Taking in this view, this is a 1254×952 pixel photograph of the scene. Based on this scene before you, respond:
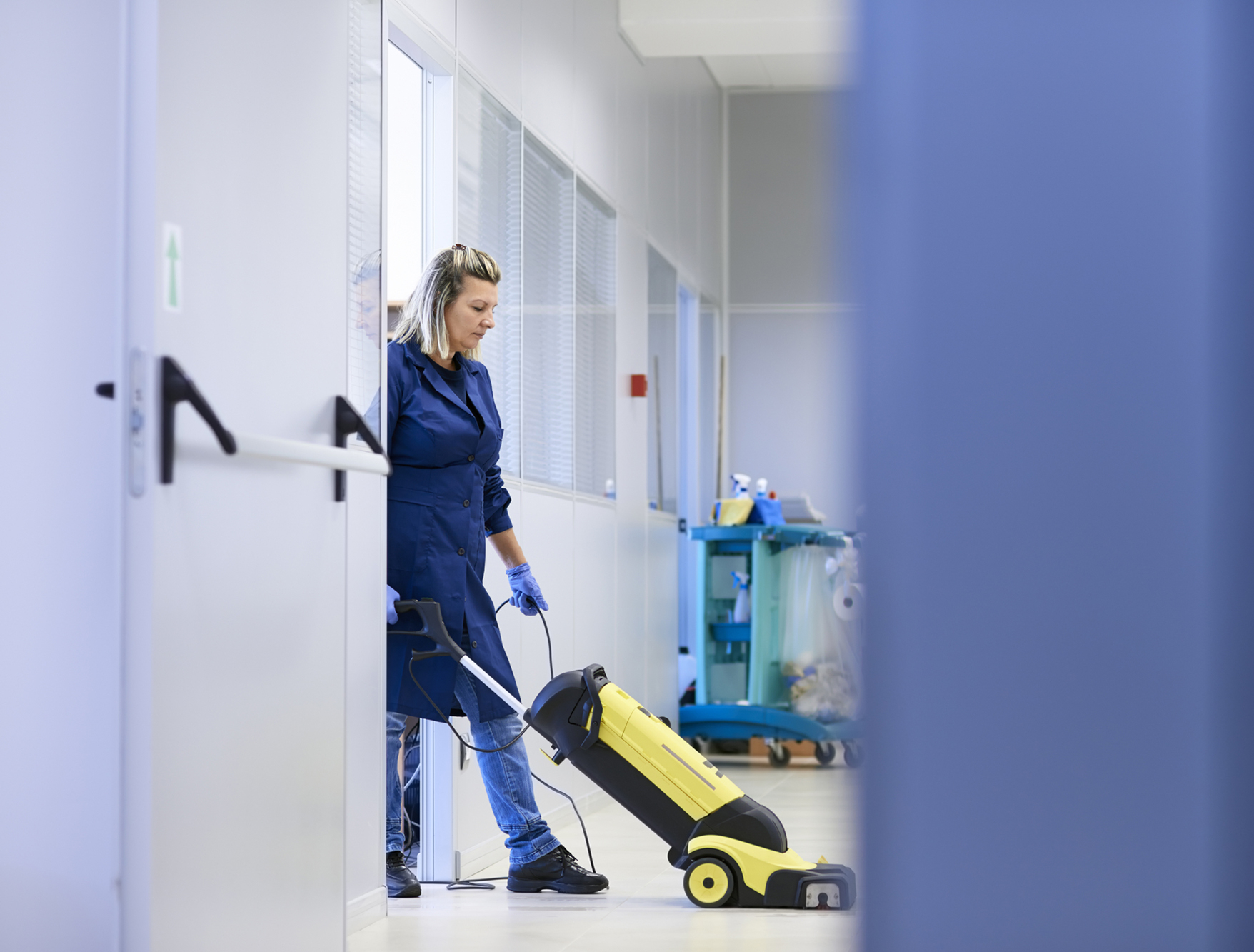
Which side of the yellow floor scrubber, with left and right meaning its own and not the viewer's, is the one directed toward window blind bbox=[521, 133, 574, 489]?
left

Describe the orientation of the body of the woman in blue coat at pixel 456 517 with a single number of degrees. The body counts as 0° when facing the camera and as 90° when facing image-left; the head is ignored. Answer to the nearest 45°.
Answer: approximately 315°

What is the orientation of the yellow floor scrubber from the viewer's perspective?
to the viewer's right

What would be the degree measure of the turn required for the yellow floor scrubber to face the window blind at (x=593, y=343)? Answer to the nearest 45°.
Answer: approximately 90° to its left

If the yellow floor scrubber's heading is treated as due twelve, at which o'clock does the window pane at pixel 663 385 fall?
The window pane is roughly at 9 o'clock from the yellow floor scrubber.

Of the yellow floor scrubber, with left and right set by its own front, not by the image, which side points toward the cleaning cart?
left
